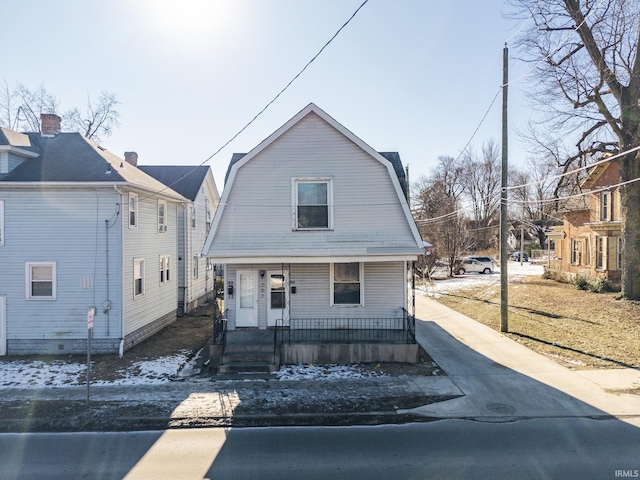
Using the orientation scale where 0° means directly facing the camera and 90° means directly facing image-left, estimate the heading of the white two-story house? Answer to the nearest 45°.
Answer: approximately 0°

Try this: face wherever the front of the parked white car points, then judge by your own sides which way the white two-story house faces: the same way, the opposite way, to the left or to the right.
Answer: to the right

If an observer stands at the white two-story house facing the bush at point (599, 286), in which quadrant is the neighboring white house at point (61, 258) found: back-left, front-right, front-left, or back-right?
back-left

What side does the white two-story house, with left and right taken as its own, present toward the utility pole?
left

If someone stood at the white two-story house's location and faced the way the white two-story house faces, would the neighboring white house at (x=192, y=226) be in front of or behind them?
behind

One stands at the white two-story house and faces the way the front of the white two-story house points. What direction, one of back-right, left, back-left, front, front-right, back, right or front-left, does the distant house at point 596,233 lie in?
back-left

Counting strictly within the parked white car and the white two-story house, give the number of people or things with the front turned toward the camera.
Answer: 1

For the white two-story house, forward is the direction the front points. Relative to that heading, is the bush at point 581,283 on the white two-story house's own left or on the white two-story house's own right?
on the white two-story house's own left
